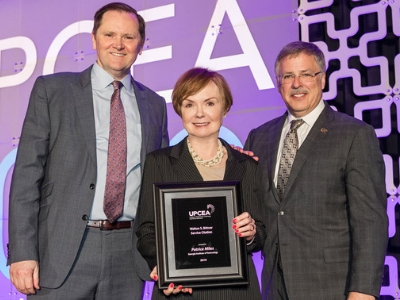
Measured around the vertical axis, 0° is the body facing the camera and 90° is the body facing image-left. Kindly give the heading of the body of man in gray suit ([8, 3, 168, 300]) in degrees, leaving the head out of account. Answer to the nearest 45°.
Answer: approximately 315°

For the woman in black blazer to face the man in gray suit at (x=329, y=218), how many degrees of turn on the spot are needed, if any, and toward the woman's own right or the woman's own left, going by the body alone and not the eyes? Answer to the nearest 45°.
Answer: approximately 90° to the woman's own left

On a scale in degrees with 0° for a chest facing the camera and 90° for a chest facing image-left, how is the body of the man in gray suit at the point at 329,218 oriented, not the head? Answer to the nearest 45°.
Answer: approximately 45°

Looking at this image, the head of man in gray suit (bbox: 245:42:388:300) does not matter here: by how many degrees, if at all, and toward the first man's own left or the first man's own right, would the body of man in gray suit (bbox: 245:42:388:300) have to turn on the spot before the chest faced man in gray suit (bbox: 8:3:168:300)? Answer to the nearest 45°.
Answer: approximately 45° to the first man's own right

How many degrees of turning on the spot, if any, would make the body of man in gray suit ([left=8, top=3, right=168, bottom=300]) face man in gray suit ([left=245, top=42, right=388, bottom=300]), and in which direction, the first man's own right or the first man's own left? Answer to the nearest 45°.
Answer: approximately 45° to the first man's own left

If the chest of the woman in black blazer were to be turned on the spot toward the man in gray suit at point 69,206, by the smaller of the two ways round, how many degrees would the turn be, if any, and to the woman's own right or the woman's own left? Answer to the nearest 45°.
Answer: approximately 90° to the woman's own right
